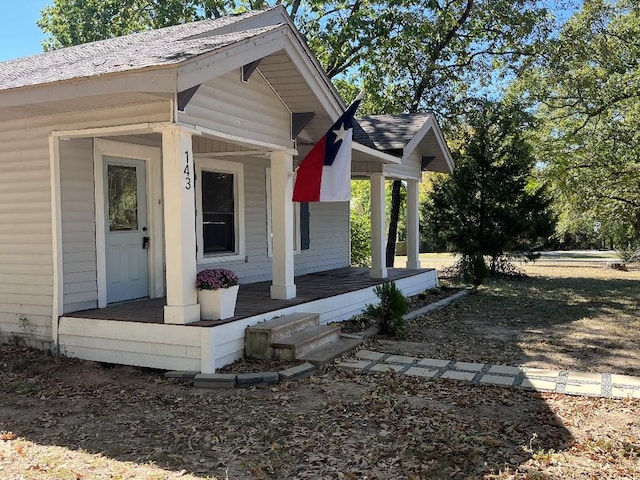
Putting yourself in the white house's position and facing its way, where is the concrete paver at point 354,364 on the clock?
The concrete paver is roughly at 11 o'clock from the white house.

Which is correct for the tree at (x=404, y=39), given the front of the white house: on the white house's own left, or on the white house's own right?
on the white house's own left

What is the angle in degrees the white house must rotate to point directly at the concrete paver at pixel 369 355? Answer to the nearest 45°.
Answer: approximately 45° to its left

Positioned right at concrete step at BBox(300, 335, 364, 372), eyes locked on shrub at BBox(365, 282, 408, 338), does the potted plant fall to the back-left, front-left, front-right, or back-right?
back-left

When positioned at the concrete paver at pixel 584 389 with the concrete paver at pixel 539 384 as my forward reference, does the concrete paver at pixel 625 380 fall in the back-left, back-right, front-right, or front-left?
back-right

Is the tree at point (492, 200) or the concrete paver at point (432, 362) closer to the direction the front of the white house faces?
the concrete paver
